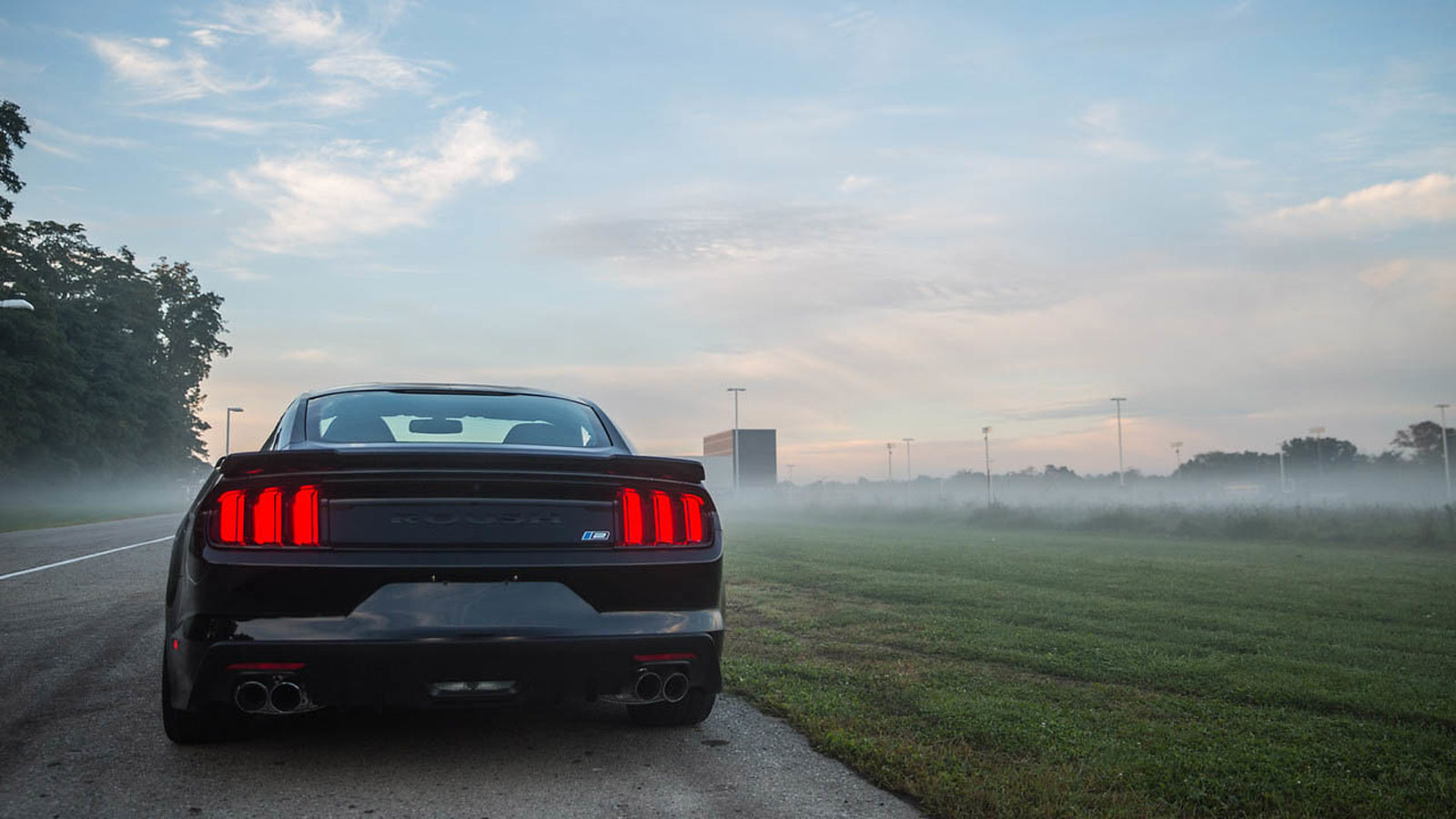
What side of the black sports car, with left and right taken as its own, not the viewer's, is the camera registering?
back

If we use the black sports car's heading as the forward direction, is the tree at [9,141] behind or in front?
in front
